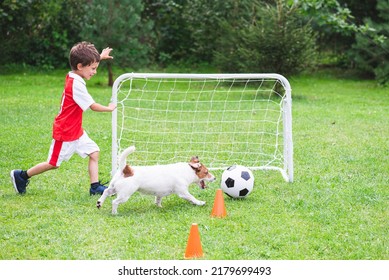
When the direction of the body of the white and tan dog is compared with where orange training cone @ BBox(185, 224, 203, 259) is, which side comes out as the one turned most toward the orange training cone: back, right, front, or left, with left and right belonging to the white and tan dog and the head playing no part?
right

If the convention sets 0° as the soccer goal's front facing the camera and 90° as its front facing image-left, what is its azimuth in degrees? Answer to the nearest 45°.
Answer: approximately 0°

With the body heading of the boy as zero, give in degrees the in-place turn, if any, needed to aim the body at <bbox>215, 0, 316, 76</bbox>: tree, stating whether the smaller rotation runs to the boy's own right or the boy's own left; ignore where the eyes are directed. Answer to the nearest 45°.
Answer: approximately 45° to the boy's own left

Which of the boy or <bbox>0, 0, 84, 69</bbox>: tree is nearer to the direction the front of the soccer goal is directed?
the boy

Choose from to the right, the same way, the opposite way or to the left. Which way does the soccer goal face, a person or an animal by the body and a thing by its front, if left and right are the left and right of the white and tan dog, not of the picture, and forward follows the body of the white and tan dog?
to the right

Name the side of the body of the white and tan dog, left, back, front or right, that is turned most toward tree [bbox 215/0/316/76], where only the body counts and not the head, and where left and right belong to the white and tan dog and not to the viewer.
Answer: left

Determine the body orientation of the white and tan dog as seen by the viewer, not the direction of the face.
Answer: to the viewer's right

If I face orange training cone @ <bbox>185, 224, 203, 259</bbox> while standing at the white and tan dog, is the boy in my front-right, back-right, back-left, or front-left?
back-right

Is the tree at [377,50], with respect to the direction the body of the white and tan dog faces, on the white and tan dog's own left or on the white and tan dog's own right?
on the white and tan dog's own left

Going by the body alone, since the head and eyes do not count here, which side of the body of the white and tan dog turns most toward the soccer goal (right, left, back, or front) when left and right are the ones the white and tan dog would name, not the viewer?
left

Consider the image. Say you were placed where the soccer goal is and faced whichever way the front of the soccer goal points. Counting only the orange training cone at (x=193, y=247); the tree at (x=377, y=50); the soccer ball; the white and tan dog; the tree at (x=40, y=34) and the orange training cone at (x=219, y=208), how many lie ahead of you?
4

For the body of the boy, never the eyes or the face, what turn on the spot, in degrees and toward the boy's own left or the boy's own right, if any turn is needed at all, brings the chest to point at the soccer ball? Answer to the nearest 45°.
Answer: approximately 45° to the boy's own right

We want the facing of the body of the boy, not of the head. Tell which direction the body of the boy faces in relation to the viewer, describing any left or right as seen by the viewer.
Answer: facing to the right of the viewer

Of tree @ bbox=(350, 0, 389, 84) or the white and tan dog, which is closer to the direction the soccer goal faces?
the white and tan dog
